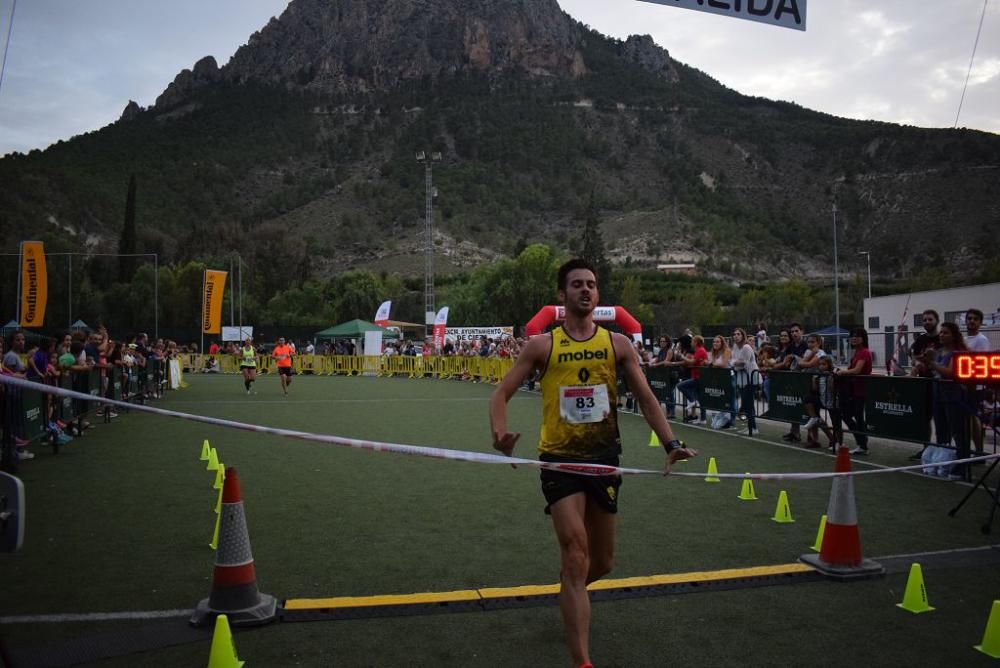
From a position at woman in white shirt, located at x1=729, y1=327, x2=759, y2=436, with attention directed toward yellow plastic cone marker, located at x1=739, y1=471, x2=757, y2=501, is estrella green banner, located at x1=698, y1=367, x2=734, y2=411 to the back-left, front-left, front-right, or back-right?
back-right

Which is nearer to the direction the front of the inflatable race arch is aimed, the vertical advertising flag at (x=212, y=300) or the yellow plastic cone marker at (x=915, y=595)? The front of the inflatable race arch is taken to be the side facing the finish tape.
the yellow plastic cone marker

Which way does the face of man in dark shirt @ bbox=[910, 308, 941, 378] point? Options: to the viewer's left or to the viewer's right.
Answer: to the viewer's left

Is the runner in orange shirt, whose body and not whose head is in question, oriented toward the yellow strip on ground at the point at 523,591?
yes

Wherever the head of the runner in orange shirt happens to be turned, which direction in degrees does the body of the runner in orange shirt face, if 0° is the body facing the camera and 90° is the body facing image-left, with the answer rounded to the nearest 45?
approximately 0°

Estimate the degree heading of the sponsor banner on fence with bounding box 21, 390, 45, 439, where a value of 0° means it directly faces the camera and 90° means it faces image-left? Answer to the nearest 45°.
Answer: approximately 315°

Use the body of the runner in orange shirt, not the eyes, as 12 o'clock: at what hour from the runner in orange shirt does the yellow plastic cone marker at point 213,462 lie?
The yellow plastic cone marker is roughly at 12 o'clock from the runner in orange shirt.

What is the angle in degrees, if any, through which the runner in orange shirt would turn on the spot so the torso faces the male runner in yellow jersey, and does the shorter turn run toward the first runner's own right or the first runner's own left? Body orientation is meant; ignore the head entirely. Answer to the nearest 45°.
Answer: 0° — they already face them

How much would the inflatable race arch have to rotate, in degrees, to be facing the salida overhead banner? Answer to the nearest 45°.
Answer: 0° — it already faces it

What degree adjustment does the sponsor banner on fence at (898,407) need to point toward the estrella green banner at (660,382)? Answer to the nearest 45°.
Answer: approximately 90° to its right
